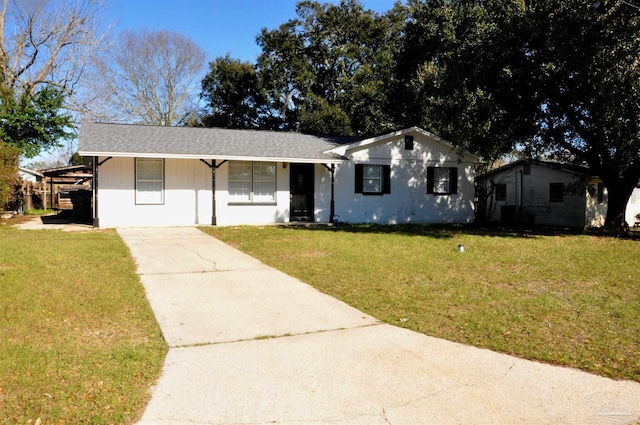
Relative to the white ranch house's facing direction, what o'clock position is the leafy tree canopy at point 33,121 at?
The leafy tree canopy is roughly at 4 o'clock from the white ranch house.

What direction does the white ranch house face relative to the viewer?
toward the camera
